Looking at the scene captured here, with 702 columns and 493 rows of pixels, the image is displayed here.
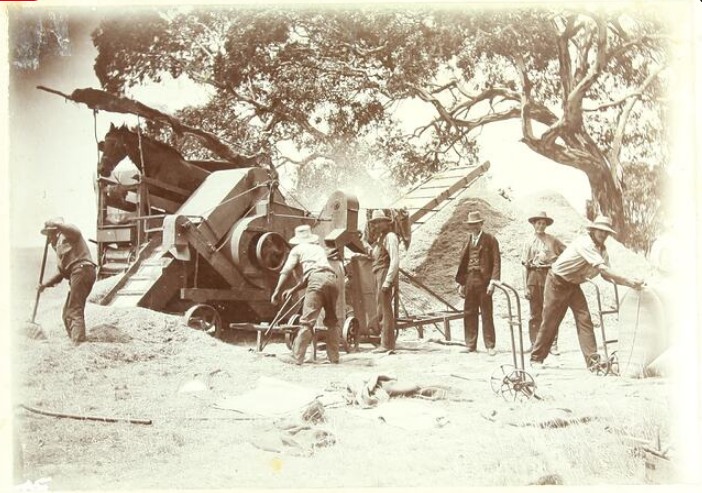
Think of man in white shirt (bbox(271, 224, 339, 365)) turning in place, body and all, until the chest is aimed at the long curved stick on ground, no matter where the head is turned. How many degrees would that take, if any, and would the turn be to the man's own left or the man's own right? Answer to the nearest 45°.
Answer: approximately 90° to the man's own left

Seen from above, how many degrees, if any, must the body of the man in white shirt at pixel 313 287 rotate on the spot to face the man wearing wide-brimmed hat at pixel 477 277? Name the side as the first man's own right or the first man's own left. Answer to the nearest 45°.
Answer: approximately 135° to the first man's own right

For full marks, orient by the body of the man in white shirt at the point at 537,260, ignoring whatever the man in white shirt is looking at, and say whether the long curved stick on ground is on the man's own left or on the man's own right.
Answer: on the man's own right

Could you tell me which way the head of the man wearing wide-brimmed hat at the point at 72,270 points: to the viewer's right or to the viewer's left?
to the viewer's left

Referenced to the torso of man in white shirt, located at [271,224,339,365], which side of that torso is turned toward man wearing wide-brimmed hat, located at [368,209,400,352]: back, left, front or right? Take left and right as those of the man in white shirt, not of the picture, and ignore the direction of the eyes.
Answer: right

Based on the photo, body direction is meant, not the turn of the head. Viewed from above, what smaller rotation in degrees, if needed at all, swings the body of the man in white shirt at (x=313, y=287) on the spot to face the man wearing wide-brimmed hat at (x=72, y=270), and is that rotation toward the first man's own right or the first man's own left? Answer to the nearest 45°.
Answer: approximately 45° to the first man's own left

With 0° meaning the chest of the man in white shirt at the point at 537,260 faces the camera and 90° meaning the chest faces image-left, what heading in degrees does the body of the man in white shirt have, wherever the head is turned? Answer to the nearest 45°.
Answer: approximately 0°

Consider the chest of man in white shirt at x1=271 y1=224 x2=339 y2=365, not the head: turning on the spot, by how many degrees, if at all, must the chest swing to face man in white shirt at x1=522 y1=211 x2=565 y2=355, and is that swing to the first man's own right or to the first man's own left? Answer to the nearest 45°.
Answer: approximately 135° to the first man's own right

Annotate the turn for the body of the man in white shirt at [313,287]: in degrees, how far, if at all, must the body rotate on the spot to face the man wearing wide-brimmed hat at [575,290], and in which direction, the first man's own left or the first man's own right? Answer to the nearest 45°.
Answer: approximately 135° to the first man's own right

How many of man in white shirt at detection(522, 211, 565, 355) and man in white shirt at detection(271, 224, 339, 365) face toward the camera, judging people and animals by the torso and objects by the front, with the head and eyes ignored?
1

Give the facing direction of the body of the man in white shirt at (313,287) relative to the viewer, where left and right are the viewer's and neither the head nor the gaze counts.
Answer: facing away from the viewer and to the left of the viewer

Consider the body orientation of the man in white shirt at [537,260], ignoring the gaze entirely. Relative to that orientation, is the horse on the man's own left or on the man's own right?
on the man's own right

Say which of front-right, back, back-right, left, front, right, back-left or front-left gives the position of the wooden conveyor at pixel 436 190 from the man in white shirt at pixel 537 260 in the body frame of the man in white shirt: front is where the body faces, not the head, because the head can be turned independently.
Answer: right

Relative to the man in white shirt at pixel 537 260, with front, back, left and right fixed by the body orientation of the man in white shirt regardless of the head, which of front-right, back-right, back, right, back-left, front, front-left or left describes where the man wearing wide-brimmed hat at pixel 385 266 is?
right
